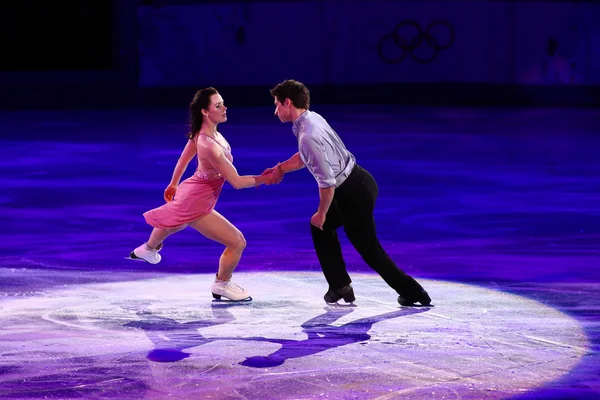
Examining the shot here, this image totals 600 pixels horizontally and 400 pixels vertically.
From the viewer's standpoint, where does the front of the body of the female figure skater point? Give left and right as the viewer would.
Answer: facing to the right of the viewer

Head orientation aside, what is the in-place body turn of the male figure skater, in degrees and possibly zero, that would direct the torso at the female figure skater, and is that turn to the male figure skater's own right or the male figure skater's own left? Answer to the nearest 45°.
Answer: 0° — they already face them

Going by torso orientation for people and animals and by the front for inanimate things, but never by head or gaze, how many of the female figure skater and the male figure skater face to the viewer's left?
1

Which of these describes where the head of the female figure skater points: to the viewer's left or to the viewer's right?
to the viewer's right

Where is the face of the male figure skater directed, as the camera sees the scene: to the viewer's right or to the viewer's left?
to the viewer's left

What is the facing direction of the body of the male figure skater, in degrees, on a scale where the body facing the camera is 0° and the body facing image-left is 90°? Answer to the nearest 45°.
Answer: approximately 90°

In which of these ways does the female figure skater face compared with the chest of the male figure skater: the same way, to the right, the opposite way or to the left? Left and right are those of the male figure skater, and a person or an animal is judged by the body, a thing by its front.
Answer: the opposite way
